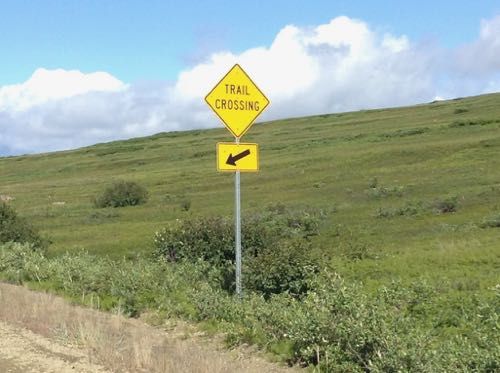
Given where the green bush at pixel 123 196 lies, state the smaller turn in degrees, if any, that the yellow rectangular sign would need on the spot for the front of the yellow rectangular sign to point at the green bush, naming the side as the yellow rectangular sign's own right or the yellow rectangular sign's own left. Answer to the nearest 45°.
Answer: approximately 180°

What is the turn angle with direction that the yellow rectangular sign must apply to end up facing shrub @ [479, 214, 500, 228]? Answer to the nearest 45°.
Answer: approximately 135° to its left

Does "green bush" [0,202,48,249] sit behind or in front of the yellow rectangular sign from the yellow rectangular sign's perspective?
behind

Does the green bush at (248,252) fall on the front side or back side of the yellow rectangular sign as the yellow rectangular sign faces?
on the back side

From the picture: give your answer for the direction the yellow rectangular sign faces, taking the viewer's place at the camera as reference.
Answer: facing the viewer

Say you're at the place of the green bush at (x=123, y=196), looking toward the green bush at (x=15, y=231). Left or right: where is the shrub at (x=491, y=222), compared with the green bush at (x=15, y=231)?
left
